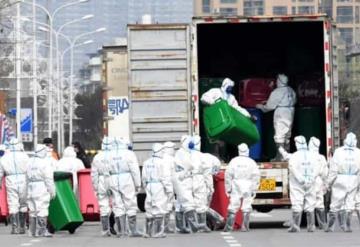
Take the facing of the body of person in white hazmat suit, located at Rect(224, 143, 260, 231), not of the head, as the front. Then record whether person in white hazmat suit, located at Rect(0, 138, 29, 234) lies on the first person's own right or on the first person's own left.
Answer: on the first person's own left

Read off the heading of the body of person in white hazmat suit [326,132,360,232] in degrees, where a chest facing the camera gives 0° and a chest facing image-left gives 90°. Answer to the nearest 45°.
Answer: approximately 180°

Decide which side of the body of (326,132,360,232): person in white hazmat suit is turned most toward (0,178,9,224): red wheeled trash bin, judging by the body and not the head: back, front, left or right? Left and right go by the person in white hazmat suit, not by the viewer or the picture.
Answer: left

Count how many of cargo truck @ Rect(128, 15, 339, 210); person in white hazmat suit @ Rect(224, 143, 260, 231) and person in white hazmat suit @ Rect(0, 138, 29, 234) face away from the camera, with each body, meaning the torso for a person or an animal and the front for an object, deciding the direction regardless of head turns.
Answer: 3

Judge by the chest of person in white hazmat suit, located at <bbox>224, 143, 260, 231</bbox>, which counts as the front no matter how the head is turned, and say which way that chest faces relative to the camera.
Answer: away from the camera

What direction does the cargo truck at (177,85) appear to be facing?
away from the camera

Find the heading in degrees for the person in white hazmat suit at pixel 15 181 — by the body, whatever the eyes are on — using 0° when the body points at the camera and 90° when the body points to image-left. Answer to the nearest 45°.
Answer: approximately 180°
